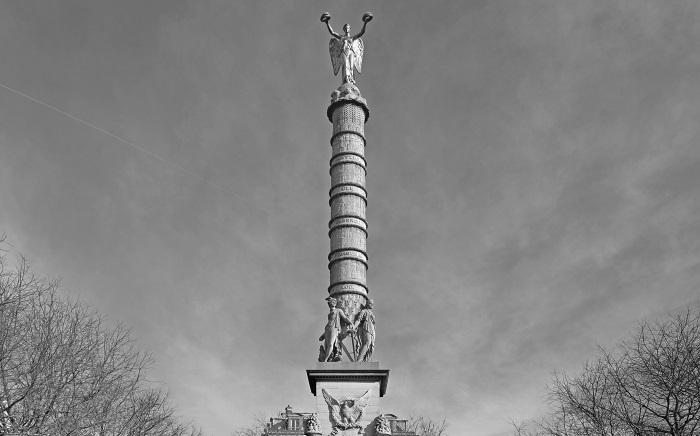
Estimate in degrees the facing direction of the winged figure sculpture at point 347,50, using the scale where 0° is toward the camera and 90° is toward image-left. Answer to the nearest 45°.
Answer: approximately 0°
